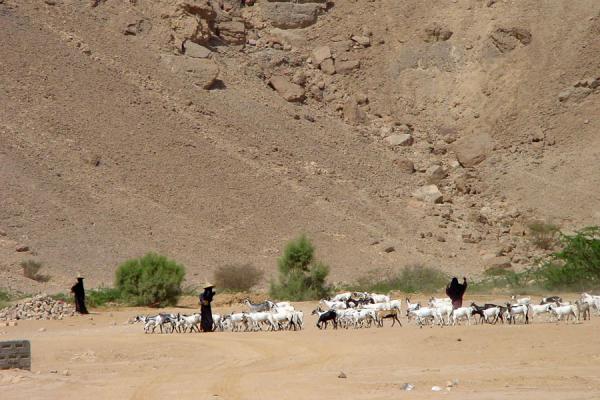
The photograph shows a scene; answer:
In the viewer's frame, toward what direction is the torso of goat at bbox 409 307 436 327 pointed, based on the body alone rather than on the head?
to the viewer's left

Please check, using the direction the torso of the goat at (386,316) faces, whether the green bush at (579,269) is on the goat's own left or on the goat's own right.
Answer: on the goat's own right

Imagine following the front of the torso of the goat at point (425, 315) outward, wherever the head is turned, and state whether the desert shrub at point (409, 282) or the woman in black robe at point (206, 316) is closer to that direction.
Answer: the woman in black robe

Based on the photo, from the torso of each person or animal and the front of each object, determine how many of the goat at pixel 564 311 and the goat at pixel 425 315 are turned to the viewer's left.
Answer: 2

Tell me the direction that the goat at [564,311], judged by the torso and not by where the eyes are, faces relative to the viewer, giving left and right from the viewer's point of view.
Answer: facing to the left of the viewer

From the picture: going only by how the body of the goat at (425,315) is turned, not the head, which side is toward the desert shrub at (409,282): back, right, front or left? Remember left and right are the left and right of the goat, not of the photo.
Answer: right

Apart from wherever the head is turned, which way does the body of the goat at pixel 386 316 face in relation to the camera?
to the viewer's left

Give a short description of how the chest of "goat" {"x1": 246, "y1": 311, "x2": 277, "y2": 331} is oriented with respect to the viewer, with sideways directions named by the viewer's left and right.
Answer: facing to the left of the viewer

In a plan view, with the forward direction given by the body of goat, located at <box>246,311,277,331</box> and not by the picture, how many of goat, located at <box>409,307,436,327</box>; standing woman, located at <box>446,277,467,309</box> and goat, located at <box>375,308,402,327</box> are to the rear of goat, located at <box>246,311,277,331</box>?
3

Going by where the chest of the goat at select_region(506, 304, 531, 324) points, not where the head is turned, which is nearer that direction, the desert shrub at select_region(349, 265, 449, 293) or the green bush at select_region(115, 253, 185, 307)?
the green bush
